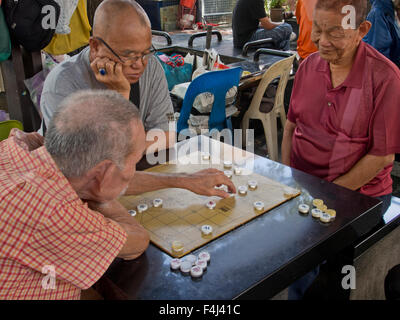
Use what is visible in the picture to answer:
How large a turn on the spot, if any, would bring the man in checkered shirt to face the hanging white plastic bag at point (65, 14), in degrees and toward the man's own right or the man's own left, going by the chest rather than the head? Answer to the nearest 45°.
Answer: approximately 45° to the man's own left

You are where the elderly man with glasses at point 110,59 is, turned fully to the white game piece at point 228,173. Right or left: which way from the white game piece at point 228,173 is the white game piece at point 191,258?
right

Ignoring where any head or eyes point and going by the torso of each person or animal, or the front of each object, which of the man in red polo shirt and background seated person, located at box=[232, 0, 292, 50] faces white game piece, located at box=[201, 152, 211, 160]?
the man in red polo shirt

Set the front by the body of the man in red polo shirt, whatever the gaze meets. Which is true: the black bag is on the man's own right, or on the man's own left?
on the man's own right

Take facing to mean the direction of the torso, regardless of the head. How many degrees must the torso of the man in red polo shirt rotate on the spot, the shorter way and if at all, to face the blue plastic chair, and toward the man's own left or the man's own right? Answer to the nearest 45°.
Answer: approximately 90° to the man's own right

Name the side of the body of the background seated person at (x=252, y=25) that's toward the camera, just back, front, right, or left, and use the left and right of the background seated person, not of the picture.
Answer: right

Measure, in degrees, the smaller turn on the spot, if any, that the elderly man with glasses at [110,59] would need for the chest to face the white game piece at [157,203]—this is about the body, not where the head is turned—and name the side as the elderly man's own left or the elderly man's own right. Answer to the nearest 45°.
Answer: approximately 45° to the elderly man's own right

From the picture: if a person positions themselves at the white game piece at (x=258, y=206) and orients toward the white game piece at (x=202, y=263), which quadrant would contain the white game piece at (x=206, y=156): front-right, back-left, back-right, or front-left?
back-right
